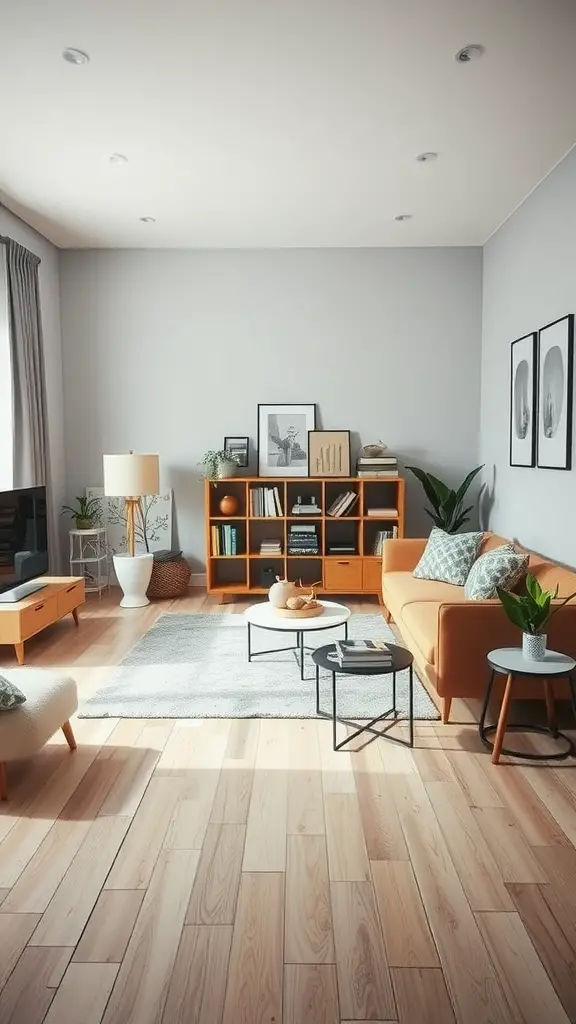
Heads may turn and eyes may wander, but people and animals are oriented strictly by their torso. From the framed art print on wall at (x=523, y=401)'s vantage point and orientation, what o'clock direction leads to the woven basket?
The woven basket is roughly at 12 o'clock from the framed art print on wall.

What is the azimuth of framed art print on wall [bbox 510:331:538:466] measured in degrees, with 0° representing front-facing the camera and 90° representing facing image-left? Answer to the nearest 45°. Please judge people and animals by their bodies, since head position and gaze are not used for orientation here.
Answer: approximately 90°

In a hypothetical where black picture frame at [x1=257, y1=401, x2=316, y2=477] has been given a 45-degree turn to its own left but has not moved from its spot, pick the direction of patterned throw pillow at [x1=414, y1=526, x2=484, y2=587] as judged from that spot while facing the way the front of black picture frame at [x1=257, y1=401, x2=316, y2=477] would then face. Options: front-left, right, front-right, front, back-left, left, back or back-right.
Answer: front

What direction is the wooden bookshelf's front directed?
toward the camera

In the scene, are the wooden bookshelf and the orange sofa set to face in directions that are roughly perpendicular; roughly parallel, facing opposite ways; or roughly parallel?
roughly perpendicular

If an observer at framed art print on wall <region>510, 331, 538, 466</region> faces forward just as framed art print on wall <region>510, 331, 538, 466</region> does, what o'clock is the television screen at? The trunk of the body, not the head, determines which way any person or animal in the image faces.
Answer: The television screen is roughly at 11 o'clock from the framed art print on wall.

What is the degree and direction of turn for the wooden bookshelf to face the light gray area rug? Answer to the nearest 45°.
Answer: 0° — it already faces it

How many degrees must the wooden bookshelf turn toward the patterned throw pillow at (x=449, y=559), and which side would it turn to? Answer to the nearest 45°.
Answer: approximately 45° to its left

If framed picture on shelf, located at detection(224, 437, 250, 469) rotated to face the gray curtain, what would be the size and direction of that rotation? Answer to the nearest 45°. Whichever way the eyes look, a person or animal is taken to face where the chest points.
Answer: approximately 45° to its right

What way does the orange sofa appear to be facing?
to the viewer's left

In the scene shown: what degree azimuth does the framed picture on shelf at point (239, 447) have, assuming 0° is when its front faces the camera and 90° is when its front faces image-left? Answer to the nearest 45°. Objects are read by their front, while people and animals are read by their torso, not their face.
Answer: approximately 0°

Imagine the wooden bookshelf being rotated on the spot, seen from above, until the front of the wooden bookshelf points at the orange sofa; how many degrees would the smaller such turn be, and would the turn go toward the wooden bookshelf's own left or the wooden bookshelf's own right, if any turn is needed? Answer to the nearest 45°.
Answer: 0° — it already faces it

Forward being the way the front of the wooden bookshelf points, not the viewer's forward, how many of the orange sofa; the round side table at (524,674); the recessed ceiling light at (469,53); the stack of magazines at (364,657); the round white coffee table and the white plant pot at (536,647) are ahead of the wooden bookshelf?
6

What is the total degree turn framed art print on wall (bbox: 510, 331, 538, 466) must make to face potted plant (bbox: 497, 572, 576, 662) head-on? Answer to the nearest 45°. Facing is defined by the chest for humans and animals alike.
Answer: approximately 90° to its left

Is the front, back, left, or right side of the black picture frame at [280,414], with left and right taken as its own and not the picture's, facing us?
front

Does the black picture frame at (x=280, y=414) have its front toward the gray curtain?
no

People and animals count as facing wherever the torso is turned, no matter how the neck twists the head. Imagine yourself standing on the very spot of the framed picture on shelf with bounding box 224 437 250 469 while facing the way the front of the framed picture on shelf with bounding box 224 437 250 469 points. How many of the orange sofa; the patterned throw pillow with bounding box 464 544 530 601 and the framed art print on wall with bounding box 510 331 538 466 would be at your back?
0

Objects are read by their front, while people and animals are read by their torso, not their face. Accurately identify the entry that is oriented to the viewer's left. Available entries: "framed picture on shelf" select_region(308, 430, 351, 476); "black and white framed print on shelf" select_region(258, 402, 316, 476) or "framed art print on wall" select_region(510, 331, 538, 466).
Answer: "framed art print on wall" select_region(510, 331, 538, 466)

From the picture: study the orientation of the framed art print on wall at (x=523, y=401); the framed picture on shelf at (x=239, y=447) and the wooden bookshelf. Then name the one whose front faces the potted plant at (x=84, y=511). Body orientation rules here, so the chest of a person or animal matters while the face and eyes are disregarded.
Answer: the framed art print on wall

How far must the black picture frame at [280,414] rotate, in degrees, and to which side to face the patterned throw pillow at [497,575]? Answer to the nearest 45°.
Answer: approximately 45° to its left

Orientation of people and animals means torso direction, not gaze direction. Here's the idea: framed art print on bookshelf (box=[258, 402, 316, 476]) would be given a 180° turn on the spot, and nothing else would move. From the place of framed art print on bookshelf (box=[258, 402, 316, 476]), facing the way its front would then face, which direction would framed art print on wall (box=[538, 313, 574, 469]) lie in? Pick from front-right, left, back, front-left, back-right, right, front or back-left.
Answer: back-right

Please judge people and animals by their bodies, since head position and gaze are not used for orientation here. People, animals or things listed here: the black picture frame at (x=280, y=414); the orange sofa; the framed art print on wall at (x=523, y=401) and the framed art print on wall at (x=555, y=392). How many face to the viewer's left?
3
